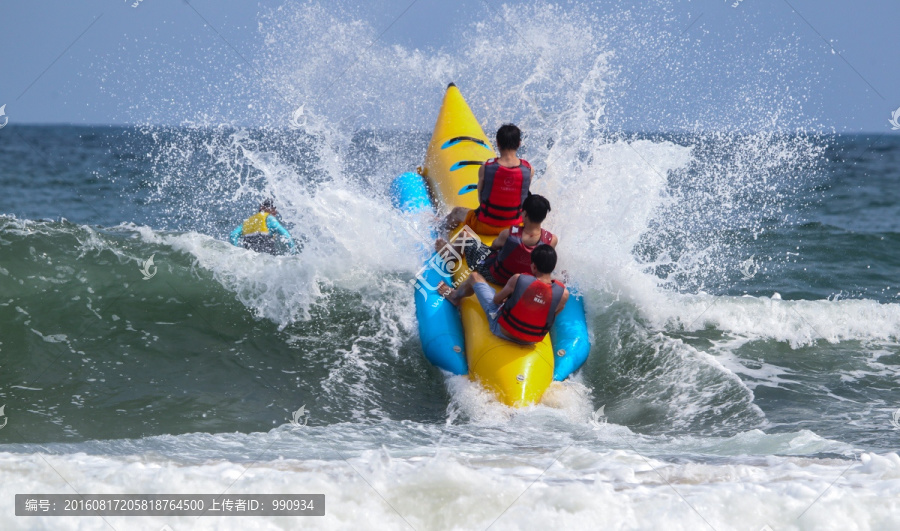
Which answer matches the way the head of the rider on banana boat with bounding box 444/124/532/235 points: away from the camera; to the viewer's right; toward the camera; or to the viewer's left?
away from the camera

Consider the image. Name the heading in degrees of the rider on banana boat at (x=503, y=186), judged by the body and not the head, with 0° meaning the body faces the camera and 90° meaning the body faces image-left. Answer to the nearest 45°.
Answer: approximately 180°

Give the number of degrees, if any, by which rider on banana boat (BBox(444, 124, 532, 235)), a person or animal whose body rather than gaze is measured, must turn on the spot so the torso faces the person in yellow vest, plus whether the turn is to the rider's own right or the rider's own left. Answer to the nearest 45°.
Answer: approximately 45° to the rider's own left
